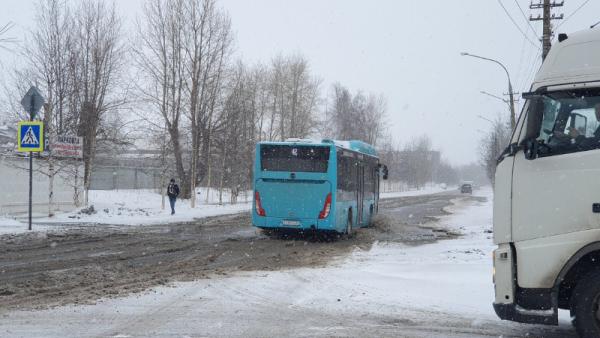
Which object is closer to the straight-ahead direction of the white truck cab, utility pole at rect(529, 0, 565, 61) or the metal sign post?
the metal sign post

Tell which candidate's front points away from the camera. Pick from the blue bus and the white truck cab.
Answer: the blue bus

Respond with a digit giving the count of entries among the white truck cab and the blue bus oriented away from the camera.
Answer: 1

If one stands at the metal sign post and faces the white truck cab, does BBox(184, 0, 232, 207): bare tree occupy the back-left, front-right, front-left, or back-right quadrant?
back-left

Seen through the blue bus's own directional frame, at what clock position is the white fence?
The white fence is roughly at 10 o'clock from the blue bus.

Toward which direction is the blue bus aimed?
away from the camera

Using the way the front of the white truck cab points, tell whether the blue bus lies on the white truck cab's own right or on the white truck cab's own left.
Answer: on the white truck cab's own right

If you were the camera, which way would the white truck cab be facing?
facing to the left of the viewer

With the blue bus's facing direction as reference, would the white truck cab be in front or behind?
behind

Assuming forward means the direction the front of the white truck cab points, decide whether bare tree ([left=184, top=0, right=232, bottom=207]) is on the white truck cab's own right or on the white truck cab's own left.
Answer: on the white truck cab's own right
